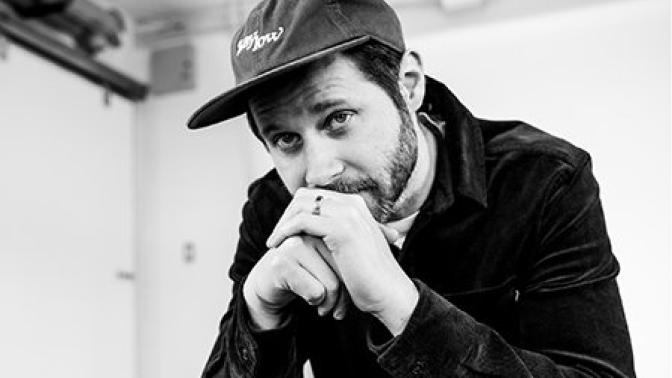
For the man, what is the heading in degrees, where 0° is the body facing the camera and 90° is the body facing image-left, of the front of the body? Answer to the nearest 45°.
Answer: approximately 45°

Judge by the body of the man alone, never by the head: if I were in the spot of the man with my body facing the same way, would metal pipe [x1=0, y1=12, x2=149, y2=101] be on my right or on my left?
on my right
